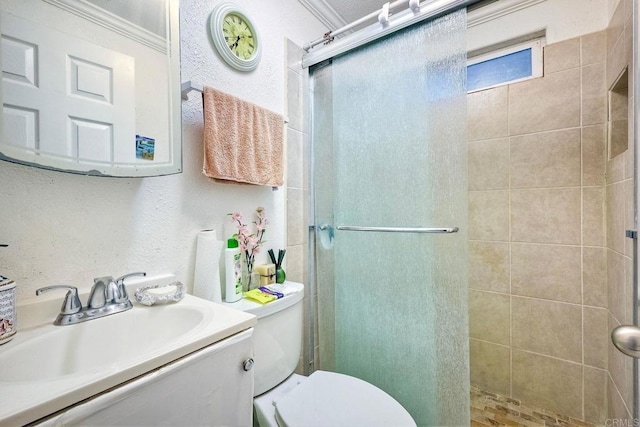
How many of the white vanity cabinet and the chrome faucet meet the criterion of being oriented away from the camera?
0

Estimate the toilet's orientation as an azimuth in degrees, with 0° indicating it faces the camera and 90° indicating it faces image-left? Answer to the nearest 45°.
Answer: approximately 315°

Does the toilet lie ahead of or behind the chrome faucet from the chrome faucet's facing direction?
ahead

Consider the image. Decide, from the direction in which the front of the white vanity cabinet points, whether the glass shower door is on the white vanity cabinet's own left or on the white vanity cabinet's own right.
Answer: on the white vanity cabinet's own left

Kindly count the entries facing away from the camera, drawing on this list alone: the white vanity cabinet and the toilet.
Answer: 0

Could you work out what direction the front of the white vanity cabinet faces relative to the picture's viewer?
facing the viewer and to the right of the viewer
